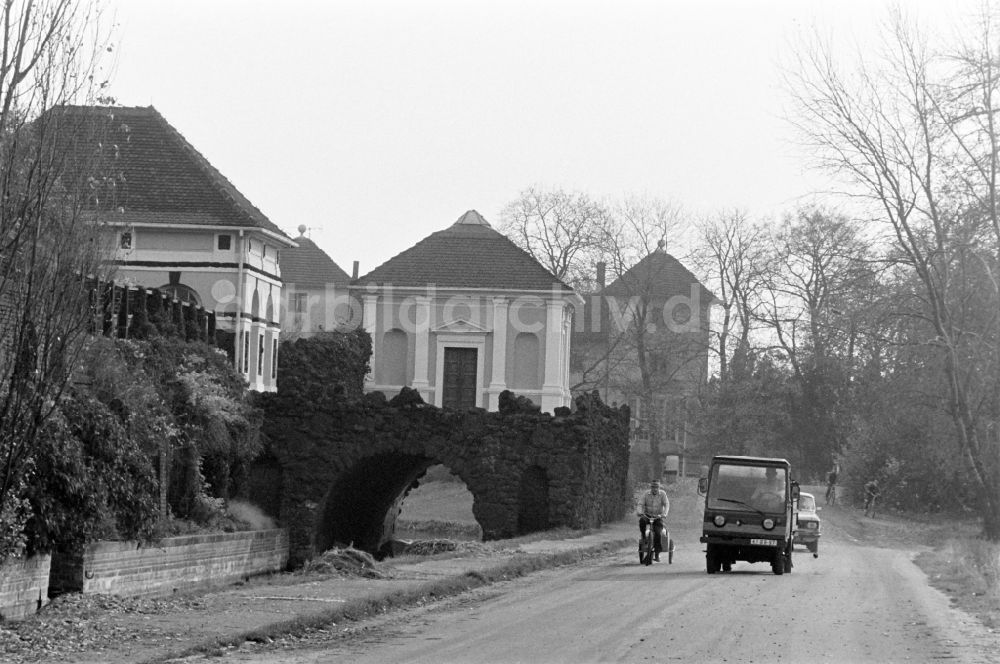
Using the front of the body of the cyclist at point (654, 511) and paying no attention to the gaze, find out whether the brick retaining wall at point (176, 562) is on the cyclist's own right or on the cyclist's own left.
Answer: on the cyclist's own right

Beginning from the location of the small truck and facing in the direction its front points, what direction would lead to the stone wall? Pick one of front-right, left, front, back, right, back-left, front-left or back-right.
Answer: back-right

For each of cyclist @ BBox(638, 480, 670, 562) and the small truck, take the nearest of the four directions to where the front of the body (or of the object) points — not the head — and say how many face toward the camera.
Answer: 2

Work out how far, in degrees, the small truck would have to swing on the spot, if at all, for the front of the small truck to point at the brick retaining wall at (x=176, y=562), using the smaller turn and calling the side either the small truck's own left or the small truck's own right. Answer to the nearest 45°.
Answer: approximately 90° to the small truck's own right

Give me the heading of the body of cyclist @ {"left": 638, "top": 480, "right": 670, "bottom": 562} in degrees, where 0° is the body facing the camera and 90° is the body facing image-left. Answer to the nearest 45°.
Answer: approximately 0°

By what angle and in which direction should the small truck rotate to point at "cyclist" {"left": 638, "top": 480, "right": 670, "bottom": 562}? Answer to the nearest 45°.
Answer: approximately 135° to its right

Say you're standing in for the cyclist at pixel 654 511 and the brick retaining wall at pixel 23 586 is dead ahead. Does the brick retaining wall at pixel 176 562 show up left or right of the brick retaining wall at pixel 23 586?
right
